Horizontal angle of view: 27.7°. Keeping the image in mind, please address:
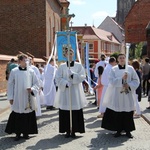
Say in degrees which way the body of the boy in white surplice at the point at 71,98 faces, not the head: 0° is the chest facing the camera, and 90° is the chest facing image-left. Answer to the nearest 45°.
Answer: approximately 0°

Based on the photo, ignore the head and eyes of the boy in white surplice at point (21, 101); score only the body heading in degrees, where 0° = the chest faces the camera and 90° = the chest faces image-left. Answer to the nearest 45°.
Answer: approximately 0°

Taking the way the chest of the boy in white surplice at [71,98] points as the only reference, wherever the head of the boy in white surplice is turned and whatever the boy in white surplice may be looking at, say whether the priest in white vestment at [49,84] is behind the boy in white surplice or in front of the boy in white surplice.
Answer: behind

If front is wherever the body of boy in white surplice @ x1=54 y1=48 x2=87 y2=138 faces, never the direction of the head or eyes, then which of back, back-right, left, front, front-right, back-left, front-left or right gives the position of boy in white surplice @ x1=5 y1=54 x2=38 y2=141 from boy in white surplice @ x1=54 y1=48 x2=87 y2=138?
right

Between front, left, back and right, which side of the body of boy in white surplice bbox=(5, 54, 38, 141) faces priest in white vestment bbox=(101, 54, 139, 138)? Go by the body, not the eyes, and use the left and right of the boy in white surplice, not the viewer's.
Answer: left

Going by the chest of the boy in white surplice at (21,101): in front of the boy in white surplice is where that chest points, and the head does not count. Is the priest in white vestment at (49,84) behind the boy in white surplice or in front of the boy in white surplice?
behind

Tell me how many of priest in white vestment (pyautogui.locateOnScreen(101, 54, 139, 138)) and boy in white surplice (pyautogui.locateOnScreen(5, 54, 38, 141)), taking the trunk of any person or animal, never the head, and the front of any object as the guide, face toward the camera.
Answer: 2
